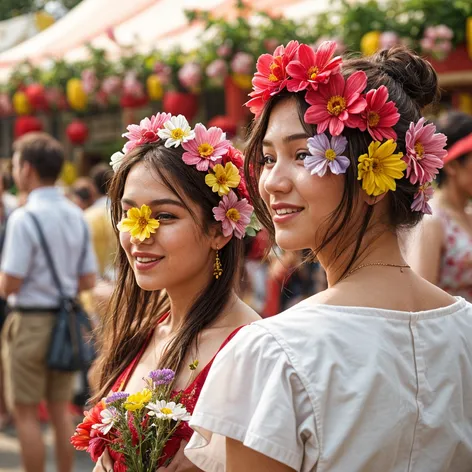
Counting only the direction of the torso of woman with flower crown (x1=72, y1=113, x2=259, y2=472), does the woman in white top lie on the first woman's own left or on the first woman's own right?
on the first woman's own left

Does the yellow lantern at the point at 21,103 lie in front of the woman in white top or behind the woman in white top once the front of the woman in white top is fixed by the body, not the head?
in front

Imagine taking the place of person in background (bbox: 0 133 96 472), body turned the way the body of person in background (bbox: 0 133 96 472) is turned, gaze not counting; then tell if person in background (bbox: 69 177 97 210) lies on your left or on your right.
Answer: on your right

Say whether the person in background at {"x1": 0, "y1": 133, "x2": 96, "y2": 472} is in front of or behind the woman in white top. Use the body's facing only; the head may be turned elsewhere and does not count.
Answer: in front

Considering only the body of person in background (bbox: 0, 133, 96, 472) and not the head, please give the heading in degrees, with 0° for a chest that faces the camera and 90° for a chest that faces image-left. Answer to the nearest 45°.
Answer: approximately 135°

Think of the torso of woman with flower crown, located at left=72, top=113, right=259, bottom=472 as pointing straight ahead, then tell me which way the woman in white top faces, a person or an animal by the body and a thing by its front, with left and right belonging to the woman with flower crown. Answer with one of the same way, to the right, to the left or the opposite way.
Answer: to the right

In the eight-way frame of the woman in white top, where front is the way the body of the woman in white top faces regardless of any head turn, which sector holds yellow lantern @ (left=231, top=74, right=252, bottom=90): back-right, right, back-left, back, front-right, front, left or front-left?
front-right

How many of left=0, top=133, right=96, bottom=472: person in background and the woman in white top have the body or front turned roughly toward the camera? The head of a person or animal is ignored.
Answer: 0

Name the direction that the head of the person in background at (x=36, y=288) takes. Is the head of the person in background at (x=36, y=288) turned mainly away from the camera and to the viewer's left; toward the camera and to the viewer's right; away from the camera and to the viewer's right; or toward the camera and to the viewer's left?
away from the camera and to the viewer's left

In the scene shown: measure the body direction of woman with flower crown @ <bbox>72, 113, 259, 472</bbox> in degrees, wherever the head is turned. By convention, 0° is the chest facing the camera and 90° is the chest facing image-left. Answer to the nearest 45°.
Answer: approximately 45°

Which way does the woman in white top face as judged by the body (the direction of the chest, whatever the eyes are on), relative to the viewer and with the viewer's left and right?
facing away from the viewer and to the left of the viewer

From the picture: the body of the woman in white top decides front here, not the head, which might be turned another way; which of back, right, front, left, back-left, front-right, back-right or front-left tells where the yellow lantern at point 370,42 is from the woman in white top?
front-right

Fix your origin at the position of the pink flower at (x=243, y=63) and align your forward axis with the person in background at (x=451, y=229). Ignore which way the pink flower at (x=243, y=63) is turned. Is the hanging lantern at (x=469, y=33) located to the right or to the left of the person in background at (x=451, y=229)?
left

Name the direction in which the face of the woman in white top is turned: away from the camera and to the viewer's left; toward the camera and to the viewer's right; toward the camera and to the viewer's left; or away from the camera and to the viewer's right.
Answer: toward the camera and to the viewer's left
